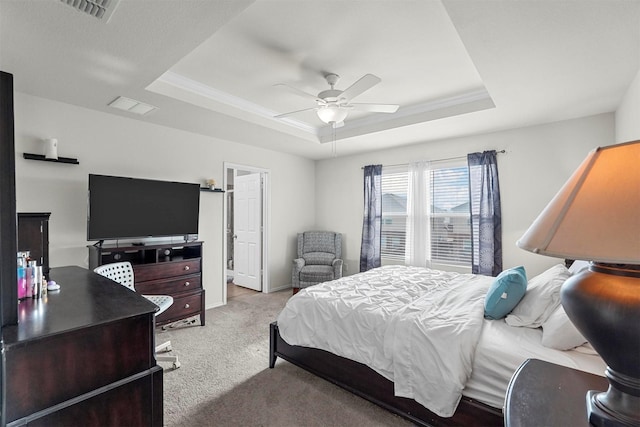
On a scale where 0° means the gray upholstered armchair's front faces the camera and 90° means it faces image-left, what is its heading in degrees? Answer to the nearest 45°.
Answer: approximately 0°

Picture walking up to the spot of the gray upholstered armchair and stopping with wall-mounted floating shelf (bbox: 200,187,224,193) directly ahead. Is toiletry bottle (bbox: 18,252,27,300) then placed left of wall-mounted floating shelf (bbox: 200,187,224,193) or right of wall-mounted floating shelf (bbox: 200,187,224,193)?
left

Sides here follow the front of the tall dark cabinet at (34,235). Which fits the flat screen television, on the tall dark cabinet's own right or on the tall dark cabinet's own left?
on the tall dark cabinet's own left

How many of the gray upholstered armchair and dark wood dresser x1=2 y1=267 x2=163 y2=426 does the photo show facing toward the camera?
1

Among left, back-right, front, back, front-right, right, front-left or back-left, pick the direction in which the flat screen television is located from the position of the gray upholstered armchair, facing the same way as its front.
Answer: front-right
